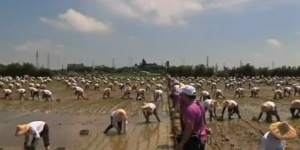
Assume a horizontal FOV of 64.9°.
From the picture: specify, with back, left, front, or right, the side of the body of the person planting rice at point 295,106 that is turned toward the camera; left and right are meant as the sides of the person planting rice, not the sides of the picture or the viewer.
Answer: front

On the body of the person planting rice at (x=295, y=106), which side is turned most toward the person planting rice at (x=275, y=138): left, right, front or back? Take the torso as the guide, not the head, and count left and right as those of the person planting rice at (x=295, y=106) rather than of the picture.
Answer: front

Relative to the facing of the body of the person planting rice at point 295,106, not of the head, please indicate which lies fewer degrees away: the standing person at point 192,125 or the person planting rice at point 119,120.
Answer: the standing person

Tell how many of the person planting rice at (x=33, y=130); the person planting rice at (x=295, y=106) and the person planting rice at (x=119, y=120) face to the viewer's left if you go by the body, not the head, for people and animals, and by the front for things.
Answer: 1

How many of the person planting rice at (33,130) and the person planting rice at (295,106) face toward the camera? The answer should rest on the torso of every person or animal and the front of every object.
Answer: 1

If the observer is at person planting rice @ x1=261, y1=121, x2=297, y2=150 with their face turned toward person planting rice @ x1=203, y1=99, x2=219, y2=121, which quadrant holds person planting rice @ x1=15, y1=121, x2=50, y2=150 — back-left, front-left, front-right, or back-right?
front-left

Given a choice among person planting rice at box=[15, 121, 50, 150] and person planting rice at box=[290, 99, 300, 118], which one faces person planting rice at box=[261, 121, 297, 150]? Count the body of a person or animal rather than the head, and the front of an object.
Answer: person planting rice at box=[290, 99, 300, 118]

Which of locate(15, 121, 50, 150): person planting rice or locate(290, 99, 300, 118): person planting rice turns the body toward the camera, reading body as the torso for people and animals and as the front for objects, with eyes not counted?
locate(290, 99, 300, 118): person planting rice

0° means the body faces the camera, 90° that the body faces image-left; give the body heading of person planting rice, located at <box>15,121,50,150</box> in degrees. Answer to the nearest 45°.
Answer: approximately 90°

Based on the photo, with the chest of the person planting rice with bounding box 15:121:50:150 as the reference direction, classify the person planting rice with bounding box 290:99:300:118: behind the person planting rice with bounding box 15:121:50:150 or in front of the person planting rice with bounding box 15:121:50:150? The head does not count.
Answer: behind
